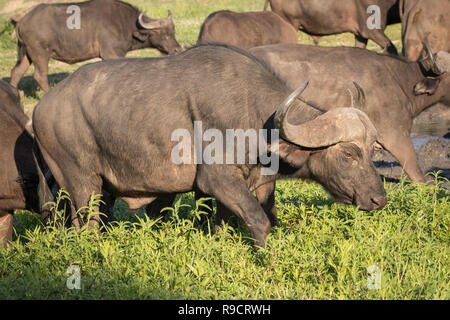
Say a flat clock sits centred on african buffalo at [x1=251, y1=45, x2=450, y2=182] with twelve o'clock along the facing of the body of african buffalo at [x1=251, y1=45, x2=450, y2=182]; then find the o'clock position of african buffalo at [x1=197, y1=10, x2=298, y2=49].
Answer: african buffalo at [x1=197, y1=10, x2=298, y2=49] is roughly at 8 o'clock from african buffalo at [x1=251, y1=45, x2=450, y2=182].

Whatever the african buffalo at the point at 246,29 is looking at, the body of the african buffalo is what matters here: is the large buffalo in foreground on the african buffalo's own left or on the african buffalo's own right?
on the african buffalo's own right

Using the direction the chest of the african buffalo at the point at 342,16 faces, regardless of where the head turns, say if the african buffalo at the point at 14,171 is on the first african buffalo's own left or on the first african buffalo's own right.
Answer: on the first african buffalo's own right

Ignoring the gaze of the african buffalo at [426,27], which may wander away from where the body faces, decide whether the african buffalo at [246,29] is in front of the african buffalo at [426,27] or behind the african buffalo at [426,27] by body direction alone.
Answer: behind

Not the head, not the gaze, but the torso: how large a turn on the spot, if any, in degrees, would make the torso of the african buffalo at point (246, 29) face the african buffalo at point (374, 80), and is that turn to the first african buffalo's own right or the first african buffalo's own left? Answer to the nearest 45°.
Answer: approximately 90° to the first african buffalo's own right

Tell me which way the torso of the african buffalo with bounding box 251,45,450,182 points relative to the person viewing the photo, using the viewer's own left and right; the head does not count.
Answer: facing to the right of the viewer

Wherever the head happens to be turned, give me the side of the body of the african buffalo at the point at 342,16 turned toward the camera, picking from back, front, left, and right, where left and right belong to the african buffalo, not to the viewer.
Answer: right

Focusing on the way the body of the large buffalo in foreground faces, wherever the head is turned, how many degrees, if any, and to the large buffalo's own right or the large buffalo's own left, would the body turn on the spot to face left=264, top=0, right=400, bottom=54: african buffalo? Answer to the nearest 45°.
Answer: approximately 90° to the large buffalo's own left

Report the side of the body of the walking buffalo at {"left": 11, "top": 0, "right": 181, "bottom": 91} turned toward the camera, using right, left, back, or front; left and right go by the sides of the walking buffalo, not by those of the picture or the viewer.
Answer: right
